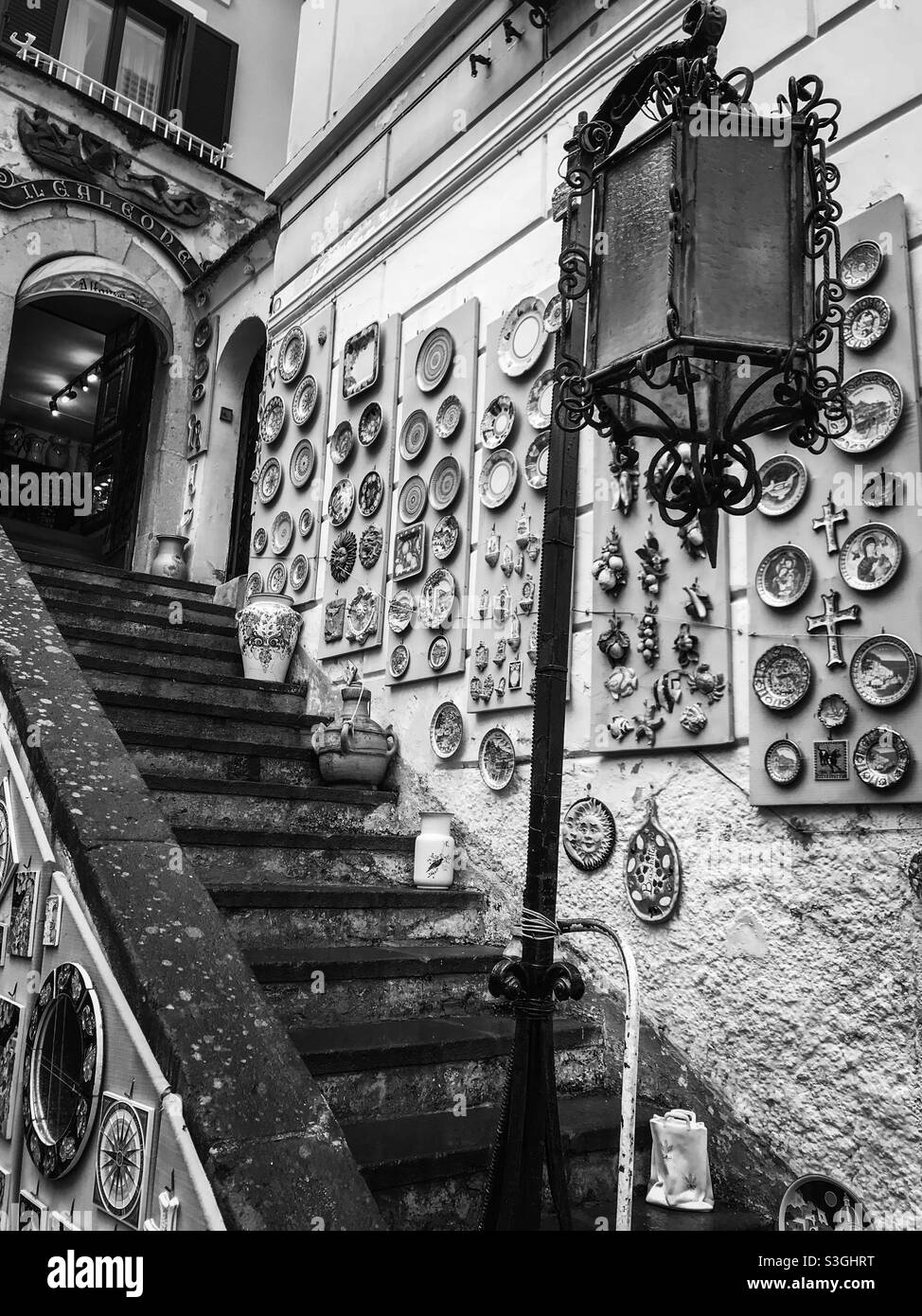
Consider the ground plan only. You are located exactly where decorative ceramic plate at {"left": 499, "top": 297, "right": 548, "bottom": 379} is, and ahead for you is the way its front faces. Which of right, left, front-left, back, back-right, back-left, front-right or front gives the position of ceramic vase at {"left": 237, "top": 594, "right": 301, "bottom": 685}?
right

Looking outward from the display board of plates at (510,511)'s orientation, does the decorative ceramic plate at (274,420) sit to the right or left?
on its right

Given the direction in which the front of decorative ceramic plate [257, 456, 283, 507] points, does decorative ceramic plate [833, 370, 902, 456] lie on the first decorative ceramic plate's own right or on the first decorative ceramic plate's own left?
on the first decorative ceramic plate's own left

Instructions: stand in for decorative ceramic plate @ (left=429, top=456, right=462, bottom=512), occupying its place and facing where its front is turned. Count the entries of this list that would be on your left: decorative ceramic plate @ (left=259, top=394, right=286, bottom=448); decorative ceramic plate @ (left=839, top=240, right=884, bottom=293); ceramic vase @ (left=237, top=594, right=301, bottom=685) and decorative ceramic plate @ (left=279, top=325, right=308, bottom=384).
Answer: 1

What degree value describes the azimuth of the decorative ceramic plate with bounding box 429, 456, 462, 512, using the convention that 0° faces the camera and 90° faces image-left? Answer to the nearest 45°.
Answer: approximately 45°

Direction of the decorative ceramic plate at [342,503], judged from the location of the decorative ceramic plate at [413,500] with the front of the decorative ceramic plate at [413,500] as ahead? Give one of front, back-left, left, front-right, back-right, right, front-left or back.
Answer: right

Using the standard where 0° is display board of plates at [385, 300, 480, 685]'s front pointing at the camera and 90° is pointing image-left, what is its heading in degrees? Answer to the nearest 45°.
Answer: approximately 45°

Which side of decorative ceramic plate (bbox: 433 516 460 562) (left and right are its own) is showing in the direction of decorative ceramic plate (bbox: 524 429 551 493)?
left

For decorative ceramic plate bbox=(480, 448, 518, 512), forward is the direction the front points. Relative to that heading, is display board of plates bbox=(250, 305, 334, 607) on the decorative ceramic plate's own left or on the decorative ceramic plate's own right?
on the decorative ceramic plate's own right

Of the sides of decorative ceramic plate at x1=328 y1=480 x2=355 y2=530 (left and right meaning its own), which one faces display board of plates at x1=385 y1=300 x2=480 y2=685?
left

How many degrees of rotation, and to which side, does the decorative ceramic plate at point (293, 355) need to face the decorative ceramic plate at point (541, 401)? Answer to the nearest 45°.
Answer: approximately 90° to its left

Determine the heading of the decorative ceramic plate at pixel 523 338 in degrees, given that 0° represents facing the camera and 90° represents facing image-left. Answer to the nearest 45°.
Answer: approximately 45°
